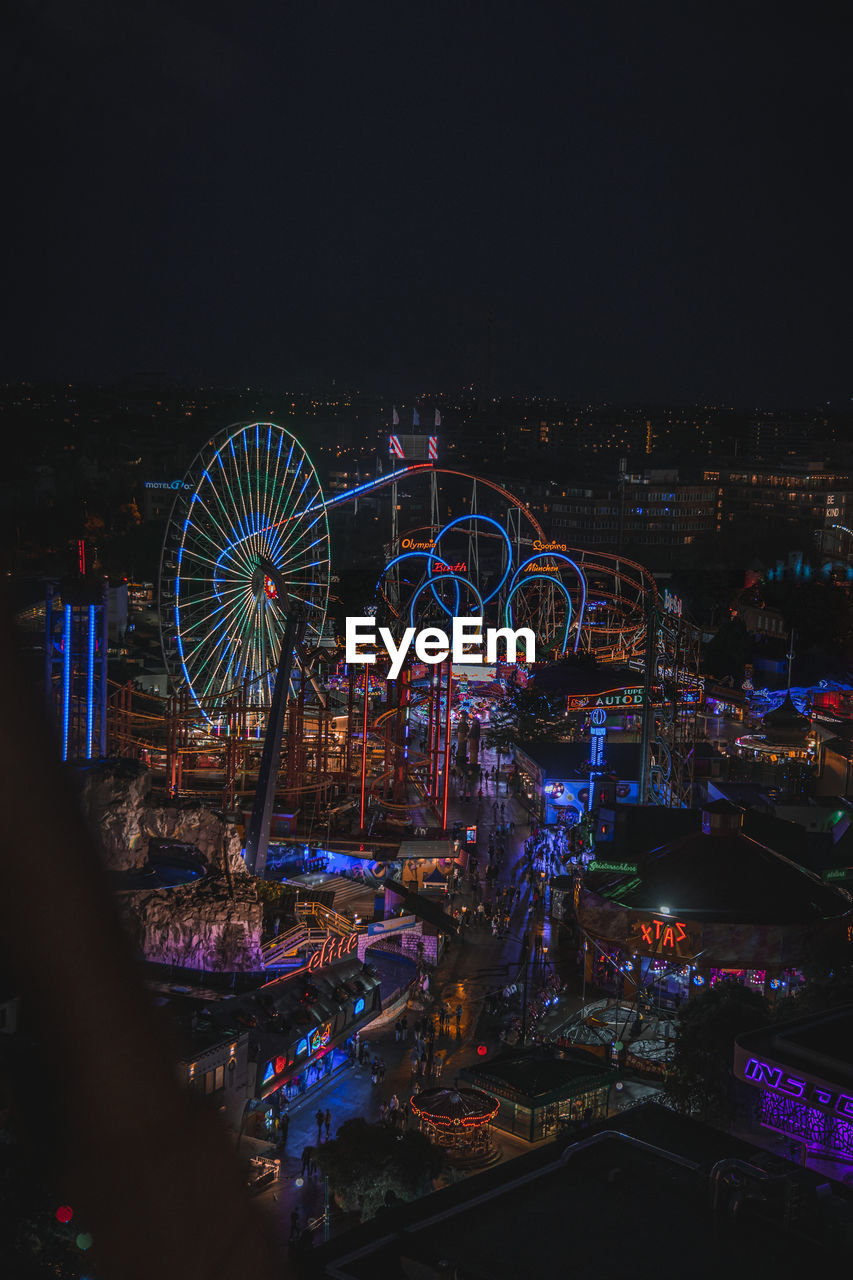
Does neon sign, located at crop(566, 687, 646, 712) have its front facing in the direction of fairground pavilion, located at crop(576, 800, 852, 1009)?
yes

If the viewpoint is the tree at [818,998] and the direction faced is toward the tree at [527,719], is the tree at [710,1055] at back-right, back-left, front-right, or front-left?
back-left

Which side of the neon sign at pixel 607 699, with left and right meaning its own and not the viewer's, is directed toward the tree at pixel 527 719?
right

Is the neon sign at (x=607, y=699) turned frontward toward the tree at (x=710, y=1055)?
yes

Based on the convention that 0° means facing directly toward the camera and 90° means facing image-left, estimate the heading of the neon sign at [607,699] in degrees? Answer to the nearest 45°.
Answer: approximately 0°

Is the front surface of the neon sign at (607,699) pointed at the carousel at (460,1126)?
yes
